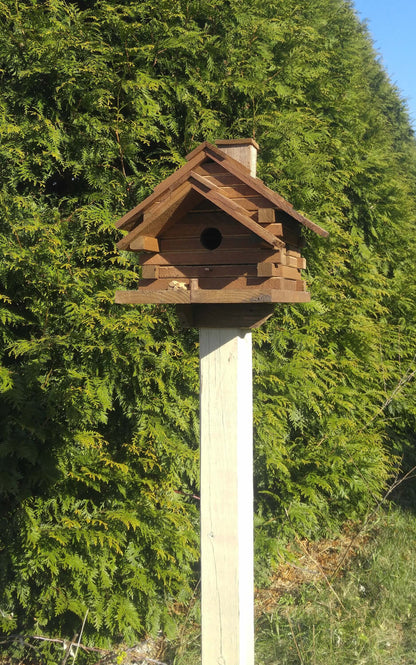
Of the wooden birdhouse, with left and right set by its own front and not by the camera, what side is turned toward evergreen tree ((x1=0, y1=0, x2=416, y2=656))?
back

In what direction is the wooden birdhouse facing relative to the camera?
toward the camera
